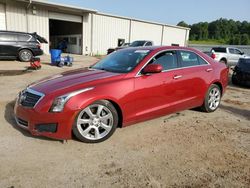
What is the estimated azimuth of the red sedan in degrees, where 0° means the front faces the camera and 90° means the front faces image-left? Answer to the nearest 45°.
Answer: approximately 45°

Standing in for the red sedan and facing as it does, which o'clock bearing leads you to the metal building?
The metal building is roughly at 4 o'clock from the red sedan.

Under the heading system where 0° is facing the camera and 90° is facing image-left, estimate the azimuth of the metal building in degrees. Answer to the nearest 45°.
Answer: approximately 315°

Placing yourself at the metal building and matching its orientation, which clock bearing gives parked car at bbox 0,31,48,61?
The parked car is roughly at 2 o'clock from the metal building.

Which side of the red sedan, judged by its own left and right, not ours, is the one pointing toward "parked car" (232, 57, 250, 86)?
back

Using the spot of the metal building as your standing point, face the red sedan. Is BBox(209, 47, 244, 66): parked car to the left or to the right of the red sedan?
left
